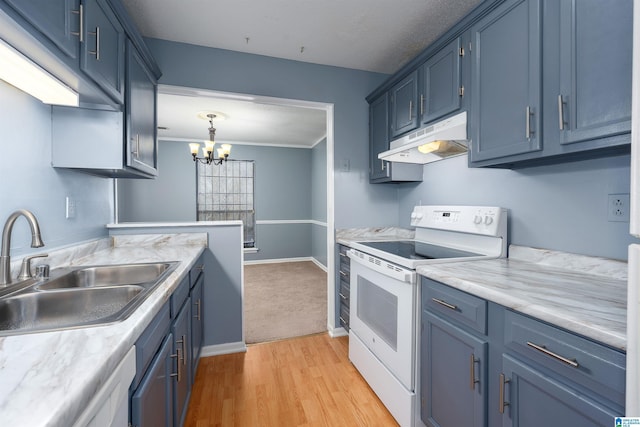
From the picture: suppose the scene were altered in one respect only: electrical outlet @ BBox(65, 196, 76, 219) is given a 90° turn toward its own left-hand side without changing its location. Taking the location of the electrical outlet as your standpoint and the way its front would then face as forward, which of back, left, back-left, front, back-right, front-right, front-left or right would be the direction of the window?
front

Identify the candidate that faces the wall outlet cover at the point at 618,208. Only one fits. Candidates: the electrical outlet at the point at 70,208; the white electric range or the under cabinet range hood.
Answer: the electrical outlet

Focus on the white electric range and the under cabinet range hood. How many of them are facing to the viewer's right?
0

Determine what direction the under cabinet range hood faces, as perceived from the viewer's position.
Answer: facing the viewer and to the left of the viewer

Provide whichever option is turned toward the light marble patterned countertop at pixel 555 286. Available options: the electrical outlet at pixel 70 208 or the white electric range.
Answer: the electrical outlet

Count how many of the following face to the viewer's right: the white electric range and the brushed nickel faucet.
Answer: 1

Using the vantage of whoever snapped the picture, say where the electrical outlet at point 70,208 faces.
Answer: facing the viewer and to the right of the viewer

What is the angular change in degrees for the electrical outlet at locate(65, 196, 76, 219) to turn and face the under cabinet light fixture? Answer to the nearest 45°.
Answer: approximately 45° to its right

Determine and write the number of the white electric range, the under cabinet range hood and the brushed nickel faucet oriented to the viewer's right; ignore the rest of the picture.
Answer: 1

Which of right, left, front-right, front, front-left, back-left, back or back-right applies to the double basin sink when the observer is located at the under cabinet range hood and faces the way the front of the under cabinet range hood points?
front

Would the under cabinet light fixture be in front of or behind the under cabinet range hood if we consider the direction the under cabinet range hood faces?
in front

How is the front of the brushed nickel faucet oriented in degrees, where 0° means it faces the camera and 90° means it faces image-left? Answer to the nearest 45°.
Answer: approximately 270°
